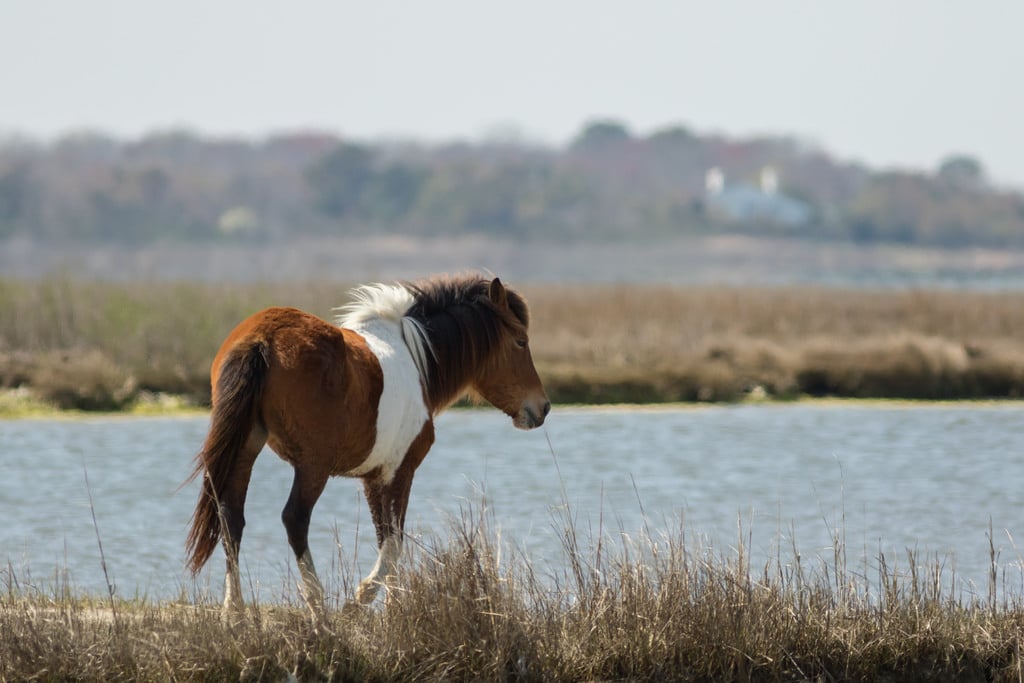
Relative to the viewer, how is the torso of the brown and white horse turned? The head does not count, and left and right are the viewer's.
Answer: facing away from the viewer and to the right of the viewer

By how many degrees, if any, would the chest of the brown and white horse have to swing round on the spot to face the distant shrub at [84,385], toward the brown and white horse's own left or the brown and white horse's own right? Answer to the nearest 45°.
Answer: approximately 45° to the brown and white horse's own left
